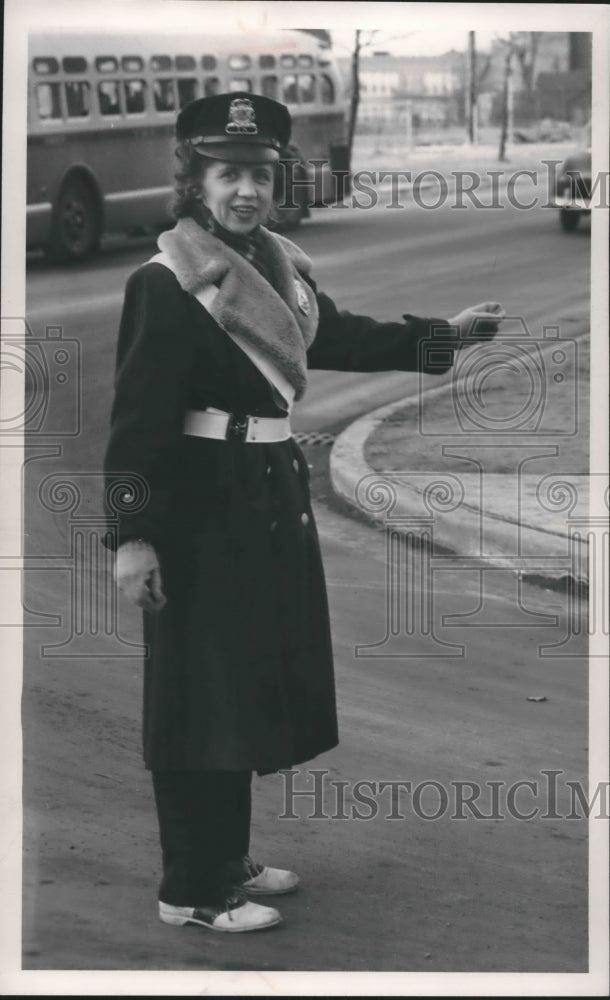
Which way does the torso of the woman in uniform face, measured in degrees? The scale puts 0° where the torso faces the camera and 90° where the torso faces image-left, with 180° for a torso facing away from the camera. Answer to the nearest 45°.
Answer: approximately 315°
